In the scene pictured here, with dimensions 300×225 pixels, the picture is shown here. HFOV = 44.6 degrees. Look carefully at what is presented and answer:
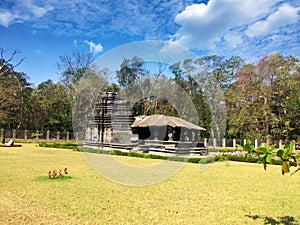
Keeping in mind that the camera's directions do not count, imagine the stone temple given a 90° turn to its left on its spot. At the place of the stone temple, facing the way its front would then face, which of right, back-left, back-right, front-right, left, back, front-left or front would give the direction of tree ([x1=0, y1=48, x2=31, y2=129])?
front-left

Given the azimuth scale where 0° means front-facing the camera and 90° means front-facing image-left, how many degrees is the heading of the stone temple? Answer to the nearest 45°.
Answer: approximately 270°

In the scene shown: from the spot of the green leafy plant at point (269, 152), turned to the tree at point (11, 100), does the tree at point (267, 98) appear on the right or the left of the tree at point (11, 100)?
right

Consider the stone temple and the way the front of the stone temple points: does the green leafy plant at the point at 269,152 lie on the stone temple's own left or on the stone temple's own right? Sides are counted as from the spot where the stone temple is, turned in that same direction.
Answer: on the stone temple's own right

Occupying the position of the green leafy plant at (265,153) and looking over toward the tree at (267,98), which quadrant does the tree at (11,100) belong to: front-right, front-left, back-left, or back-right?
front-left

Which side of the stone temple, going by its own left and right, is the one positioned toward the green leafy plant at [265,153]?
right

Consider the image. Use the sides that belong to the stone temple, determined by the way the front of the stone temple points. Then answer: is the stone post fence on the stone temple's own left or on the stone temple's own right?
on the stone temple's own left

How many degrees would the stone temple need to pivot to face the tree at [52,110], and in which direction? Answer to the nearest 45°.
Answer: approximately 135° to its left
